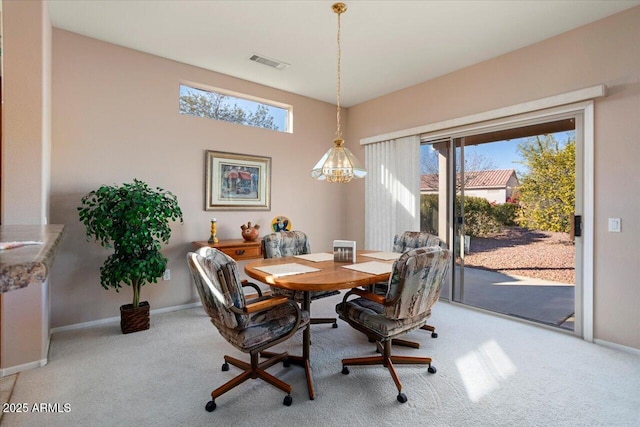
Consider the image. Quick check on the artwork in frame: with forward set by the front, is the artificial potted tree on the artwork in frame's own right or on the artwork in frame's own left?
on the artwork in frame's own right

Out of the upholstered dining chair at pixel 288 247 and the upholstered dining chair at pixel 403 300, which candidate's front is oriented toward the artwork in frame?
the upholstered dining chair at pixel 403 300

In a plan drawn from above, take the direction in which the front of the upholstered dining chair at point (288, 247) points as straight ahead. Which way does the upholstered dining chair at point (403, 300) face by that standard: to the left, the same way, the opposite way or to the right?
the opposite way

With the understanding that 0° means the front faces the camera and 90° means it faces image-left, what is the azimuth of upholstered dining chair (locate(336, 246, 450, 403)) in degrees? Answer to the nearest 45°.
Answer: approximately 135°

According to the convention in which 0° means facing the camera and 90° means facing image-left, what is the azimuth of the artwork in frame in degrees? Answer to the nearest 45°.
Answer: approximately 315°

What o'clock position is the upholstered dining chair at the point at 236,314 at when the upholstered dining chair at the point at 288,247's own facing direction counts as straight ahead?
the upholstered dining chair at the point at 236,314 is roughly at 2 o'clock from the upholstered dining chair at the point at 288,247.
